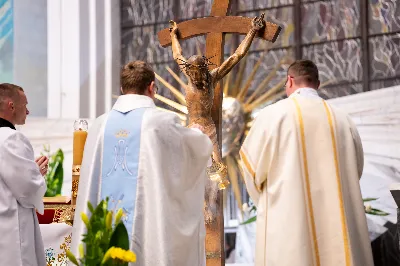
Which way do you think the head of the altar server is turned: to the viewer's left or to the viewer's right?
to the viewer's right

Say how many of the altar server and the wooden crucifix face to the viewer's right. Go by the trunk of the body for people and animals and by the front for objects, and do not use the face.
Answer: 1

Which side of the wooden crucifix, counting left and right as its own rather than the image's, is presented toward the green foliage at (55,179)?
right

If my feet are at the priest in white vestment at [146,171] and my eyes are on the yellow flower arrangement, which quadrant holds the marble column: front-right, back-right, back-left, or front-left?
back-right

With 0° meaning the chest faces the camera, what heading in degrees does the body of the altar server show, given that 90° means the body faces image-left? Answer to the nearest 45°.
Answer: approximately 270°

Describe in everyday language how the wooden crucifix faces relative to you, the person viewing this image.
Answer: facing the viewer and to the left of the viewer

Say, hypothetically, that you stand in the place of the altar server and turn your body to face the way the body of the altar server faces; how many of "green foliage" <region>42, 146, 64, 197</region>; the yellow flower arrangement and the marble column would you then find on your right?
1

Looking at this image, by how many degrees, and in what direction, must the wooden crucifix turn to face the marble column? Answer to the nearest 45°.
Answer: approximately 90° to its right
